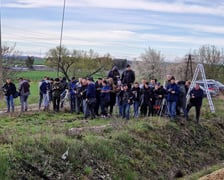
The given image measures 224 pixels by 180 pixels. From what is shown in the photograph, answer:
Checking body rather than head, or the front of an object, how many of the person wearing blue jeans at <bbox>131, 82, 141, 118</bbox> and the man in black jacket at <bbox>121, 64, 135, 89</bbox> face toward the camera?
2

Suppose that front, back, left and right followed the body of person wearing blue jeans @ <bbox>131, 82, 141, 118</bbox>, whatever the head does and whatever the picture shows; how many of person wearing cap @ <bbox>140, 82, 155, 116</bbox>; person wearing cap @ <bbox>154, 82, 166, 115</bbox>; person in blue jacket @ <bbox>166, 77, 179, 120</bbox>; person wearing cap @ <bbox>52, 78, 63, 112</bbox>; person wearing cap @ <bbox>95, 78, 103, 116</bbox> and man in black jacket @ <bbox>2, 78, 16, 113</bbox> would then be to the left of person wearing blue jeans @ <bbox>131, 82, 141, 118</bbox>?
3

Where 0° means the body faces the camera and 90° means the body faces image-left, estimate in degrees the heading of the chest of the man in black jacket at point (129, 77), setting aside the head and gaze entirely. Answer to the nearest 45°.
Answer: approximately 0°

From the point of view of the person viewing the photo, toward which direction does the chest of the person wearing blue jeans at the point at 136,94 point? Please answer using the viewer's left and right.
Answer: facing the viewer

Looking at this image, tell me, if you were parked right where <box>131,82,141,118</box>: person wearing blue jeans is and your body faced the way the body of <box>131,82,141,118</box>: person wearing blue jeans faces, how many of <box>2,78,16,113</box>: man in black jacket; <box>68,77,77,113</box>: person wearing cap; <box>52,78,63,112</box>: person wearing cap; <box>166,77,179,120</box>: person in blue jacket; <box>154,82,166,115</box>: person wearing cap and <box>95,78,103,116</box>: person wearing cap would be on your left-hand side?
2

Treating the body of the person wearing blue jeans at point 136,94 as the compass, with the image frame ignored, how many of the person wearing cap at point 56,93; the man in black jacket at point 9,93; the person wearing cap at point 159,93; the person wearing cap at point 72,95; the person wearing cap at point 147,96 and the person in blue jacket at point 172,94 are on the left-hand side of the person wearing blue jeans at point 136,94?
3

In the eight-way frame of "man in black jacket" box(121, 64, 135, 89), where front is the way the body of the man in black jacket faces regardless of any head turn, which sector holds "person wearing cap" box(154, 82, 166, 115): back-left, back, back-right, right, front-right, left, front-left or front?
left

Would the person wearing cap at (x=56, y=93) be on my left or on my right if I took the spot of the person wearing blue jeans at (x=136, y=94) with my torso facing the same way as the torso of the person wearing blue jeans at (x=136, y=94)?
on my right

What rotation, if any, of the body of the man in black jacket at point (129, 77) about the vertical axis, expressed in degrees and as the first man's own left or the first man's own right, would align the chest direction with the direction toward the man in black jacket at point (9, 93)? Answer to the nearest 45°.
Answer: approximately 90° to the first man's own right

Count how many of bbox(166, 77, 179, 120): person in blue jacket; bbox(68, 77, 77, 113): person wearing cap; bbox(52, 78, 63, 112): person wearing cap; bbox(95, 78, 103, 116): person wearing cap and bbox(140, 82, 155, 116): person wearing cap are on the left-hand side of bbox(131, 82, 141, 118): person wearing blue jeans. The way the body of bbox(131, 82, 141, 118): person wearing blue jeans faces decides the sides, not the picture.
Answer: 2
